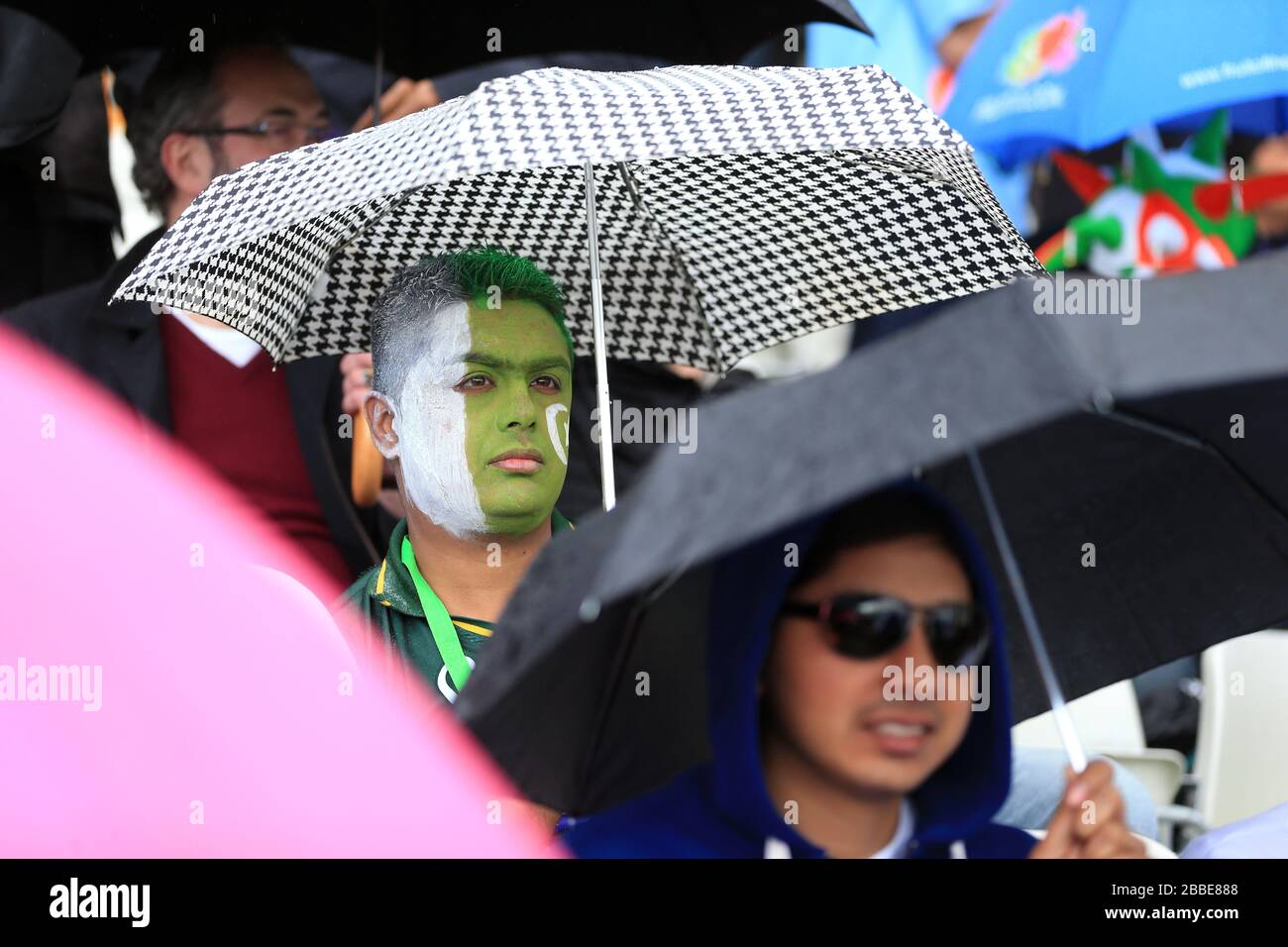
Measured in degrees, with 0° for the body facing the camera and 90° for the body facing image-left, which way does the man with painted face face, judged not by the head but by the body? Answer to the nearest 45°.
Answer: approximately 315°

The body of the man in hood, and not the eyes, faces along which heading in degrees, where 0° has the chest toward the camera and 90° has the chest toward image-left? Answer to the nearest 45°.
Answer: approximately 315°

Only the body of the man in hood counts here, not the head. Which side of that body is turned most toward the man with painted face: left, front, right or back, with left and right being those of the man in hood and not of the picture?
back

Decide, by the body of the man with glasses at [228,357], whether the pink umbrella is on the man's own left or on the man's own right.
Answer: on the man's own right

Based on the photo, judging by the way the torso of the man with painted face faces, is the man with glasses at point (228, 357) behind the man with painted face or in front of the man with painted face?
behind
